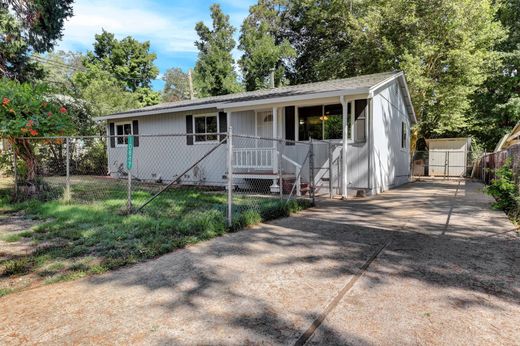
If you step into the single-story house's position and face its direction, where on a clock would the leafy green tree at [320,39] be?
The leafy green tree is roughly at 5 o'clock from the single-story house.

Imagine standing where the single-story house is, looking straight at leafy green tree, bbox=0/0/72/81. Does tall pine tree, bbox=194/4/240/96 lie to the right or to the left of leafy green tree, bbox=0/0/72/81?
right

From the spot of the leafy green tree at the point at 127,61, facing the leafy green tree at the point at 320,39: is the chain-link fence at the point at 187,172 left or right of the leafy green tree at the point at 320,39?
right

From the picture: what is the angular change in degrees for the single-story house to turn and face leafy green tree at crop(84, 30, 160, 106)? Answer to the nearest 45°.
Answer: approximately 90° to its right

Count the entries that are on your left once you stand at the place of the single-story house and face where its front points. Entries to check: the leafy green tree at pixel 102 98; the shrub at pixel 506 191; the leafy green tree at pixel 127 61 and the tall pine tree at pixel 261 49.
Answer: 1

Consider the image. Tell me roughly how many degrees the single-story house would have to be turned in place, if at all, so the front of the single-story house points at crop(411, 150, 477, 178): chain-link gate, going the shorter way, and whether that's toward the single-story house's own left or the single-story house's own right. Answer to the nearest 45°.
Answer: approximately 180°

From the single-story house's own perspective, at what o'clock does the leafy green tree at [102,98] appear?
The leafy green tree is roughly at 3 o'clock from the single-story house.

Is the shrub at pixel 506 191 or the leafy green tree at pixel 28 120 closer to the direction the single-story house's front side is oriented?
the leafy green tree

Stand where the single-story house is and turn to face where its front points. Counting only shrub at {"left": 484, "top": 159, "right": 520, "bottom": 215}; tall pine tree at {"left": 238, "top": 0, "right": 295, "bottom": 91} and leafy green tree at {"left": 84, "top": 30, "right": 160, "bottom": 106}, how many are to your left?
1

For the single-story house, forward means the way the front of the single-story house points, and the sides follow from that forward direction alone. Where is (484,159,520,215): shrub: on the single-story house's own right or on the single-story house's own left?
on the single-story house's own left

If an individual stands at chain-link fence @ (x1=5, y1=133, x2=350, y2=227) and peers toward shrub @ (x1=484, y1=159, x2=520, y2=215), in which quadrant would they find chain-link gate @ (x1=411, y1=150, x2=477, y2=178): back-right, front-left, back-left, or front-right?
front-left

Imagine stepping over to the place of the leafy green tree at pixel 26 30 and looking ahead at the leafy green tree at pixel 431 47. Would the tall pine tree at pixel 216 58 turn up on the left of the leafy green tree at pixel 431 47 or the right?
left

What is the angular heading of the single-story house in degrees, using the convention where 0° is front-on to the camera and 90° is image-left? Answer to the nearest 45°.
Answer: approximately 45°

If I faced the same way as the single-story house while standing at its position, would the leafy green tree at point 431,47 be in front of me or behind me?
behind

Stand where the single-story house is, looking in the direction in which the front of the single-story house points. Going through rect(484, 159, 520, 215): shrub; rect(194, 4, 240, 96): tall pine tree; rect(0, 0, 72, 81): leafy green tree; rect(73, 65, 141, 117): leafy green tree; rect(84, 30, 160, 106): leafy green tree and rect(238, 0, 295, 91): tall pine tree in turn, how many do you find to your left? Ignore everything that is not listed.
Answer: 1
